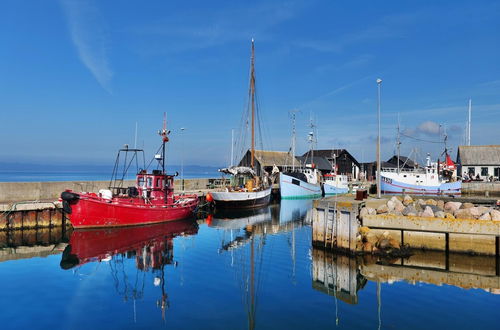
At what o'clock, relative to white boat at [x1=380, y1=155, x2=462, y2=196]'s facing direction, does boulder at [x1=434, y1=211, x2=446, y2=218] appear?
The boulder is roughly at 9 o'clock from the white boat.

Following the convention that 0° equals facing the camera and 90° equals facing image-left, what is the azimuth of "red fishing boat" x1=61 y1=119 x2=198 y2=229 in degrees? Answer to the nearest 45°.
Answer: approximately 45°

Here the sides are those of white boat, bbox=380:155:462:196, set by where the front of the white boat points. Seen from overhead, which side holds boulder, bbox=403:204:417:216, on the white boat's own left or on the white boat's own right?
on the white boat's own left

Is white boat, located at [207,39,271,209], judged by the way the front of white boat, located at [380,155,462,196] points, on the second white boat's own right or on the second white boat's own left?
on the second white boat's own left
